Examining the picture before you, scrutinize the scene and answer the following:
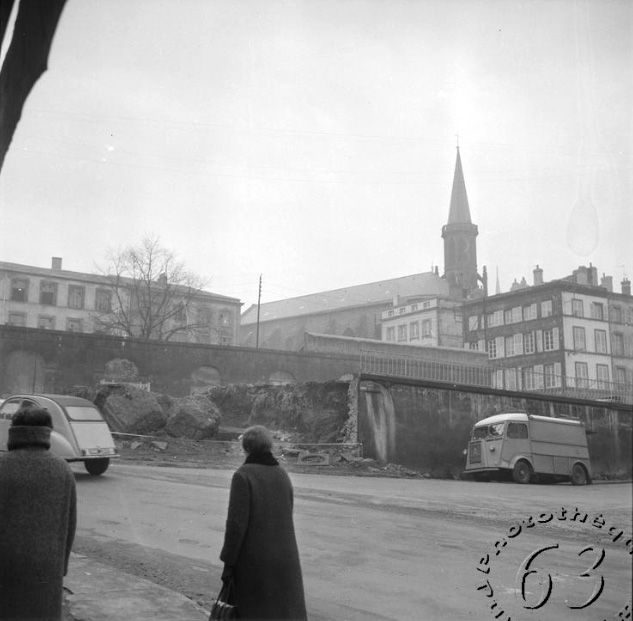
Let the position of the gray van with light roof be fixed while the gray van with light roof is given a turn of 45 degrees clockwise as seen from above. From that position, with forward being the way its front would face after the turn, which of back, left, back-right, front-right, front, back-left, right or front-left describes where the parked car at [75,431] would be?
front-left

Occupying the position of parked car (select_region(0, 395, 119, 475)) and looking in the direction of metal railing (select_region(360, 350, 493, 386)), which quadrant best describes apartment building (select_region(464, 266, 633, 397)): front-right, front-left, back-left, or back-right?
front-right

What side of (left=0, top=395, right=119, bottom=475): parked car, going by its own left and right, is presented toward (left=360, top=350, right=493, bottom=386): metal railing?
right

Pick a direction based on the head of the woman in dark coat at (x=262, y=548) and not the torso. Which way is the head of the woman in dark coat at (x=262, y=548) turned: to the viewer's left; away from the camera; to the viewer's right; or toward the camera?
away from the camera

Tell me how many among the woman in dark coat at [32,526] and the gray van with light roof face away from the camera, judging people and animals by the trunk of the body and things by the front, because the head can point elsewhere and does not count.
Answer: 1

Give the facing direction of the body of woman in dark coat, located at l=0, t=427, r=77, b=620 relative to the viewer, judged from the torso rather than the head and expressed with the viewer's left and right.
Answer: facing away from the viewer

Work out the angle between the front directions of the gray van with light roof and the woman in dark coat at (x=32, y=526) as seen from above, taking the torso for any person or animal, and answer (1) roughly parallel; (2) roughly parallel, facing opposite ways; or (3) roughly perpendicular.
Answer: roughly perpendicular

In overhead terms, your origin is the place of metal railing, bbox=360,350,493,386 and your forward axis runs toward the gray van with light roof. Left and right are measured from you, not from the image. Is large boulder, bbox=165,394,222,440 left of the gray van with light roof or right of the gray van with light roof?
right

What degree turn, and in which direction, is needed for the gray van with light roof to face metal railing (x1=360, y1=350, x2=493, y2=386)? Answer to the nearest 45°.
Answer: approximately 90° to its right

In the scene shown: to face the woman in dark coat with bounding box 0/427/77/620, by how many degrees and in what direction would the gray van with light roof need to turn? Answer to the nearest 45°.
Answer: approximately 45° to its left

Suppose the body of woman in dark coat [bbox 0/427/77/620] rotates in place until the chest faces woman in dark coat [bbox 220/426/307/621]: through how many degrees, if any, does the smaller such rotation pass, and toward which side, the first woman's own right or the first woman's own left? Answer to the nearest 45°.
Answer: approximately 90° to the first woman's own right

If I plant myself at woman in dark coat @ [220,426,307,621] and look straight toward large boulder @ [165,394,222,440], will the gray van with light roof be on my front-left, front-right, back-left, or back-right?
front-right

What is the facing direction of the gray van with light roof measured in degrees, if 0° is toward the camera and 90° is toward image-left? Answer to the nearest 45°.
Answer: approximately 45°
